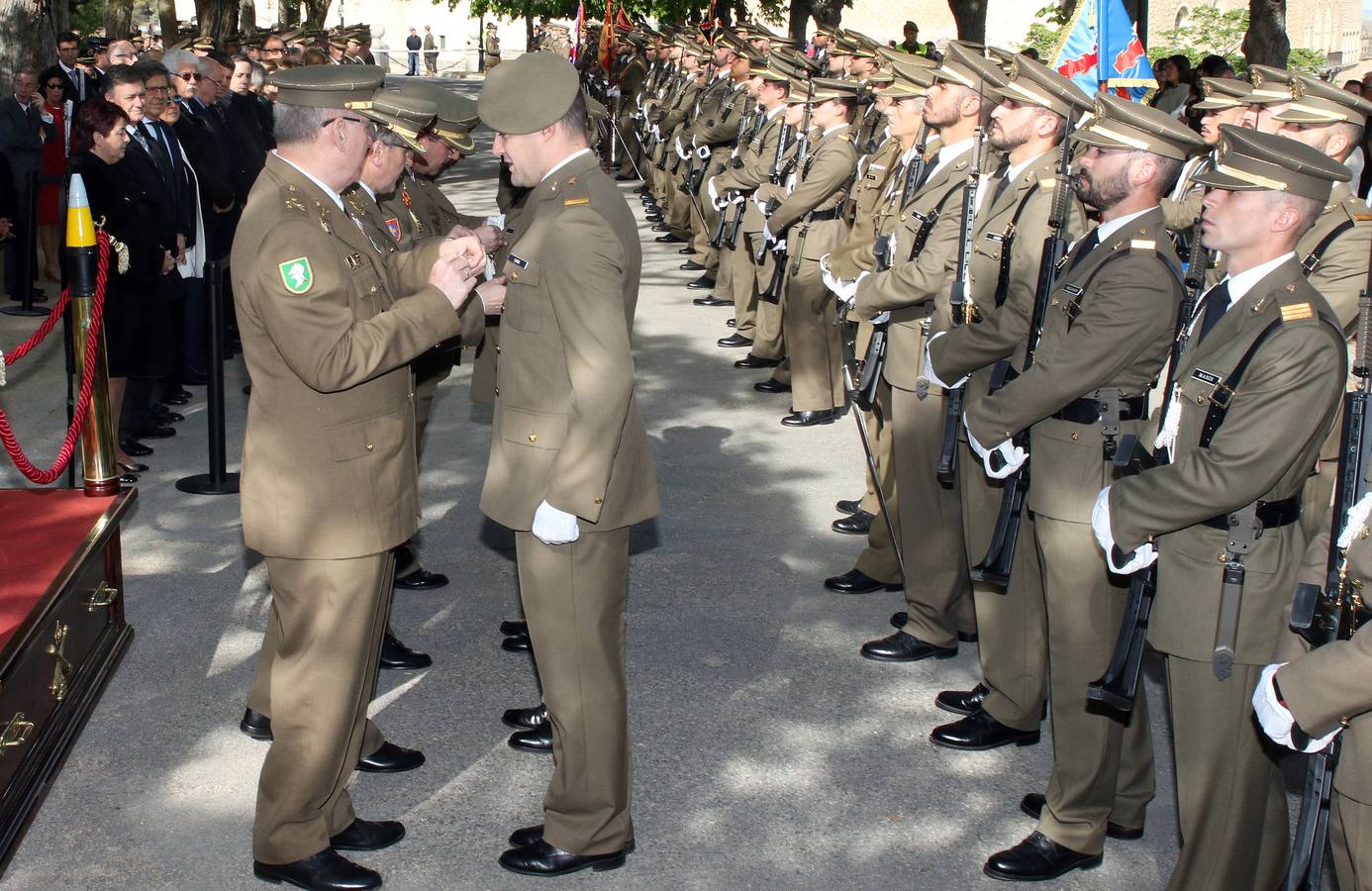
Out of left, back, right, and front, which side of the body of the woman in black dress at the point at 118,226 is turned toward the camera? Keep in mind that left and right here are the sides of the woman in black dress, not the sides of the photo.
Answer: right

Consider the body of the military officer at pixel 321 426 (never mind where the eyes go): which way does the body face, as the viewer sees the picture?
to the viewer's right

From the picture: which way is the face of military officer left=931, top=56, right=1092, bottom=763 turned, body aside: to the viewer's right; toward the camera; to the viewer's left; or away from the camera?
to the viewer's left

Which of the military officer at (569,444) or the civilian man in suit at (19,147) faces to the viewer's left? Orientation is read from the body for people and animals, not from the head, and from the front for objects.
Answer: the military officer

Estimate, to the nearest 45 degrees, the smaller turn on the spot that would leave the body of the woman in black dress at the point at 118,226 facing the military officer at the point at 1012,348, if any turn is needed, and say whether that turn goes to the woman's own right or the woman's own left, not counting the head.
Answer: approximately 45° to the woman's own right

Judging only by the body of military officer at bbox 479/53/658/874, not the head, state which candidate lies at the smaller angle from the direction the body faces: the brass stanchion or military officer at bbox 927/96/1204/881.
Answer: the brass stanchion

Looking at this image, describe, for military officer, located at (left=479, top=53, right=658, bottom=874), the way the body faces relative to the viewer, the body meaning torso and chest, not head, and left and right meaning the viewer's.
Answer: facing to the left of the viewer

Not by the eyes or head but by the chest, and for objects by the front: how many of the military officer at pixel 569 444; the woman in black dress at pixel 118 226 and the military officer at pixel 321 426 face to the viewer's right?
2

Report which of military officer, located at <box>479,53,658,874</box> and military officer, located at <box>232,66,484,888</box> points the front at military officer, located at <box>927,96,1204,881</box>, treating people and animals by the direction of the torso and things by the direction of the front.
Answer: military officer, located at <box>232,66,484,888</box>

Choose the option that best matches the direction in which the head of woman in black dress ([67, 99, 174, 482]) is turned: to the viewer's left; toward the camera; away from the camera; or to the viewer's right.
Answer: to the viewer's right
